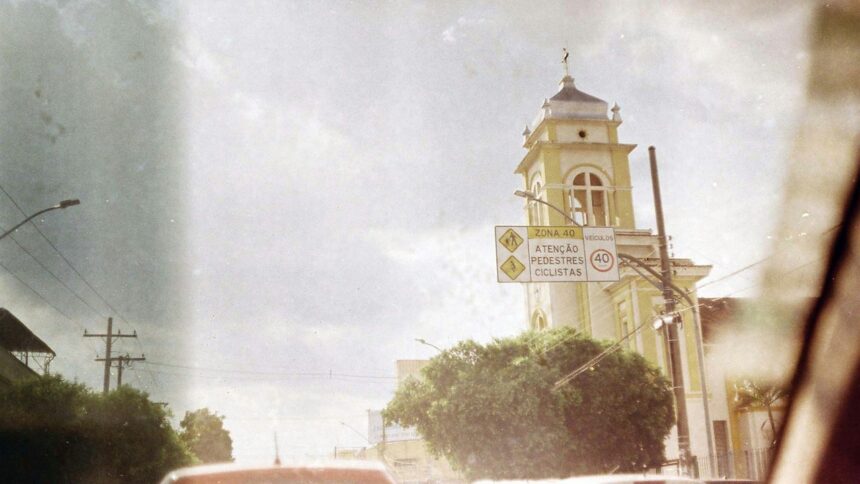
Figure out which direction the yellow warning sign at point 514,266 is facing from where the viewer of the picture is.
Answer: facing the viewer

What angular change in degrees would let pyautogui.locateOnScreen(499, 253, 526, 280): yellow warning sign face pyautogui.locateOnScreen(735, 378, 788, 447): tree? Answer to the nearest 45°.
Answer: approximately 135° to its left

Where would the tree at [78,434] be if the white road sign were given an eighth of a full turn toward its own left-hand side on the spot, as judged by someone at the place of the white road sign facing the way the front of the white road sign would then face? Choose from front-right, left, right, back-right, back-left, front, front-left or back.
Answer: back

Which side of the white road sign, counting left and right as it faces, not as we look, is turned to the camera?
front

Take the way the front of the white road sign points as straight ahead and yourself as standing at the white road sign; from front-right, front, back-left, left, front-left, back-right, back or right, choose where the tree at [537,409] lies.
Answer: back

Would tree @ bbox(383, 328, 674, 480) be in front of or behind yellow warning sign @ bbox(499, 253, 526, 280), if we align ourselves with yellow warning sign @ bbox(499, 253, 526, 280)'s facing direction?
behind

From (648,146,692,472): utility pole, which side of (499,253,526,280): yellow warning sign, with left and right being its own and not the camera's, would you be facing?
left

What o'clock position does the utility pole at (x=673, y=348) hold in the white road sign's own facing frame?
The utility pole is roughly at 9 o'clock from the white road sign.

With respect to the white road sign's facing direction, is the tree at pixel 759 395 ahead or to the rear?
to the rear
